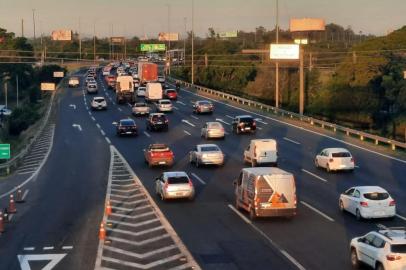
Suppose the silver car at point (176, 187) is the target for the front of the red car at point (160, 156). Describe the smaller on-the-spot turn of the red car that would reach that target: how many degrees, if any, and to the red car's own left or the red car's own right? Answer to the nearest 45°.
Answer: approximately 180°

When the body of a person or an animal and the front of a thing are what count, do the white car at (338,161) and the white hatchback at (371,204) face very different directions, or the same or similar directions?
same or similar directions

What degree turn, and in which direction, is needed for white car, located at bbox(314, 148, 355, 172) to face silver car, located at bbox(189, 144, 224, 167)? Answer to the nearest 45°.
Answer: approximately 45° to its left

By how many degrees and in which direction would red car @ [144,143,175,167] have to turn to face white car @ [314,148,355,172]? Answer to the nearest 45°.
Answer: approximately 135° to its right

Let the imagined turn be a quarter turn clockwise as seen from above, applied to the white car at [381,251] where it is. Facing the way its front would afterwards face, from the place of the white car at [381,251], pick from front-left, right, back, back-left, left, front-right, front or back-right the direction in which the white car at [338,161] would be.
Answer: front-left

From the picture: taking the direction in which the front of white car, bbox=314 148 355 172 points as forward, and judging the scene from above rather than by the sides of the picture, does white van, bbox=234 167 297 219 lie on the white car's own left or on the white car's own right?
on the white car's own left

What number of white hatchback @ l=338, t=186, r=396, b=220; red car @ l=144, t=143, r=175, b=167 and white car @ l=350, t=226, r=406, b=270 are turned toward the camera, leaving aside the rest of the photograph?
0

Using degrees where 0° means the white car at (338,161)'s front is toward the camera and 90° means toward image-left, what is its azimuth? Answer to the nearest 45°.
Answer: approximately 135°

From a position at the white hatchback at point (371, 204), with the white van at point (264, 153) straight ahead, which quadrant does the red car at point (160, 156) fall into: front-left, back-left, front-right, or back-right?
front-left

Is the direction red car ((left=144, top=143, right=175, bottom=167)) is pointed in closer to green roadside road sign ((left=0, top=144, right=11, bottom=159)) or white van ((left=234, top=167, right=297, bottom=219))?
the green roadside road sign

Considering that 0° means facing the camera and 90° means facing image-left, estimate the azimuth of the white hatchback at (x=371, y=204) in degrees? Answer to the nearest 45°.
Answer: approximately 135°

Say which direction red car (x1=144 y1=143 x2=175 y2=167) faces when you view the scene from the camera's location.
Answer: facing away from the viewer

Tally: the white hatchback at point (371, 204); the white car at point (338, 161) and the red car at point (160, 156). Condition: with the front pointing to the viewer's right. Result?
0

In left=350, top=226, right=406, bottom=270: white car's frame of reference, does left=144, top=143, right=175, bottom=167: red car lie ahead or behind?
ahead

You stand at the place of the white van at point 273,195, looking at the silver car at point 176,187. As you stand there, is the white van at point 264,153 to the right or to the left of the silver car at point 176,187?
right

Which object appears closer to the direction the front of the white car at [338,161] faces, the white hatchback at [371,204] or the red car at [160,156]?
the red car
